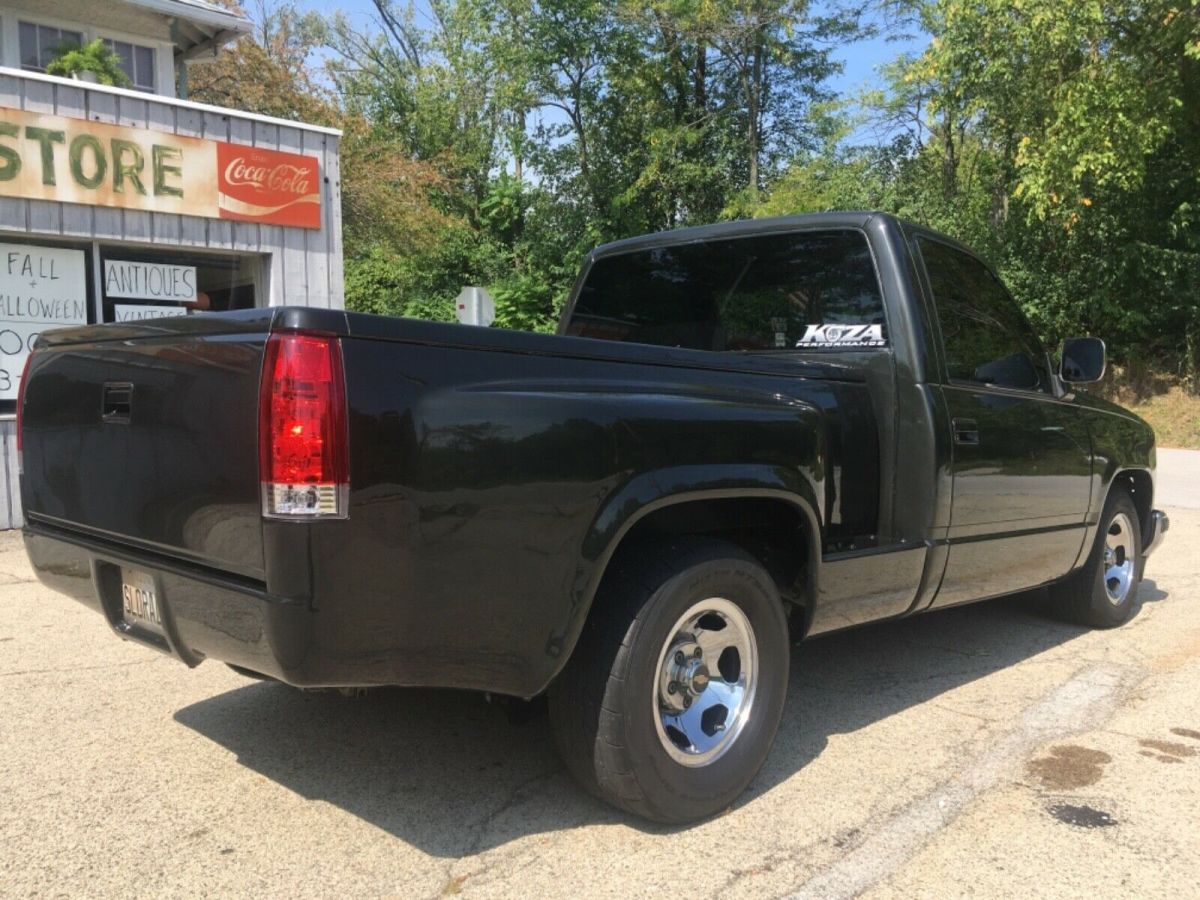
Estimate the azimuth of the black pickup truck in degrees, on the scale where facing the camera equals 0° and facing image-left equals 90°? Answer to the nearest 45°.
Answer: approximately 225°

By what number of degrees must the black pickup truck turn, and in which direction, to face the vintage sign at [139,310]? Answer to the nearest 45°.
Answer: approximately 90° to its left

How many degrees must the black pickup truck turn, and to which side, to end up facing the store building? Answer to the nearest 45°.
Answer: approximately 90° to its left
